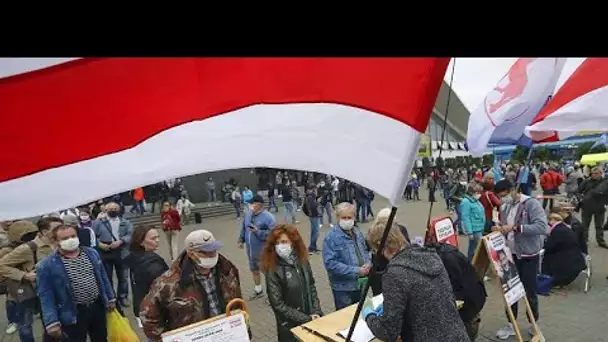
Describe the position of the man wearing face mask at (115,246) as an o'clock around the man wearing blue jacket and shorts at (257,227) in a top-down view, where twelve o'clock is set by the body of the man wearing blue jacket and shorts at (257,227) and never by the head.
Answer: the man wearing face mask at (115,246) is roughly at 2 o'clock from the man wearing blue jacket and shorts at (257,227).

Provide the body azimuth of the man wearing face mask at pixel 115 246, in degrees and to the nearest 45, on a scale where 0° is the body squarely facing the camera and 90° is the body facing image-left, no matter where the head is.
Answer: approximately 0°

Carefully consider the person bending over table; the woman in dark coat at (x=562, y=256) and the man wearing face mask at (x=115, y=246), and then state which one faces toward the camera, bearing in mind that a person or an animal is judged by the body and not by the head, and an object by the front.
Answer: the man wearing face mask

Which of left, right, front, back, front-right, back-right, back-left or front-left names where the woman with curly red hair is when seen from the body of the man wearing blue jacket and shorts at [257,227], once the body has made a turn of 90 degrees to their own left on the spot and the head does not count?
front-right

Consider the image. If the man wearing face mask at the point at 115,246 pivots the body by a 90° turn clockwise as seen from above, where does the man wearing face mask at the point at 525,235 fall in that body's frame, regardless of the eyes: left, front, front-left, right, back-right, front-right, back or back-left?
back-left

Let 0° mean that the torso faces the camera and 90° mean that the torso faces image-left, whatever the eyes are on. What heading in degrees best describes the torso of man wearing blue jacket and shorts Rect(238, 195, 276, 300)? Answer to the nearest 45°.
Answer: approximately 45°

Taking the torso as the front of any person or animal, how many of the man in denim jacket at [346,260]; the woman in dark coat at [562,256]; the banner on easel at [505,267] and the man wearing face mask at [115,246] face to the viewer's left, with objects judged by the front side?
1

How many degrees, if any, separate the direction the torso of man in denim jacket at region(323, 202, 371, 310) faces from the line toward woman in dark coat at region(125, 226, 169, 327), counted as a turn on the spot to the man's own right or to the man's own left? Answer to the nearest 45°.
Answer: approximately 135° to the man's own right

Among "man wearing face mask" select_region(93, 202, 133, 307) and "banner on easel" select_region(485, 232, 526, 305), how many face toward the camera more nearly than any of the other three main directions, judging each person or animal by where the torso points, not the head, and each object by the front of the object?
2

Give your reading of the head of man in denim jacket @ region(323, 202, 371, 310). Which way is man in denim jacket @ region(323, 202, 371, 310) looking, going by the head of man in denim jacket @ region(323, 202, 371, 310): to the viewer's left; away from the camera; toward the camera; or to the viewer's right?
toward the camera

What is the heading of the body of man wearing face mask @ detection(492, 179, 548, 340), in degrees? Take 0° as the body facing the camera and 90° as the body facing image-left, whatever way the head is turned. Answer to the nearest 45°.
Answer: approximately 45°

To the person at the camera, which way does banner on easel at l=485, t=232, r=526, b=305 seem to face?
facing the viewer

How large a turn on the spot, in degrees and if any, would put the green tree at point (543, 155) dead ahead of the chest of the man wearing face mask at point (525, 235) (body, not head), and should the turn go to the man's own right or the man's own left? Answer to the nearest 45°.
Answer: approximately 135° to the man's own right
